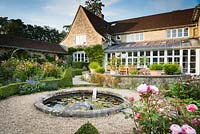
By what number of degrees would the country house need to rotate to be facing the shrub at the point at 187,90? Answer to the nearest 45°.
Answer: approximately 45° to its left

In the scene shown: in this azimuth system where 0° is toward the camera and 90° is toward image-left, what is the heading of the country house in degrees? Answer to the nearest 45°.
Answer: approximately 45°

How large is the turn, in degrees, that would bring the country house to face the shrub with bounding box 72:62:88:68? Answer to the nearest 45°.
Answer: approximately 45° to its right
